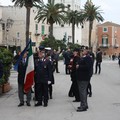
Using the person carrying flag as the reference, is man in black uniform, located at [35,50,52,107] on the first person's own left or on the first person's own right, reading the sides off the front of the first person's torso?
on the first person's own left

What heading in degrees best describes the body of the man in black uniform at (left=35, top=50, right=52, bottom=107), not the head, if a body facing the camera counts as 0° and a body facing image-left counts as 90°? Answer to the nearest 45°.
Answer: approximately 0°

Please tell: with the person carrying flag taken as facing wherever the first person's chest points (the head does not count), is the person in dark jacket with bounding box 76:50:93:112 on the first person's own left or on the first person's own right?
on the first person's own left

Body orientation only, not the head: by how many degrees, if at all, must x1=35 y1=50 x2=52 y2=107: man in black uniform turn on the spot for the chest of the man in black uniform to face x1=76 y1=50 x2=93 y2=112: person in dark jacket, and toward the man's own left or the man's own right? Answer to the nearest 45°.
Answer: approximately 45° to the man's own left
